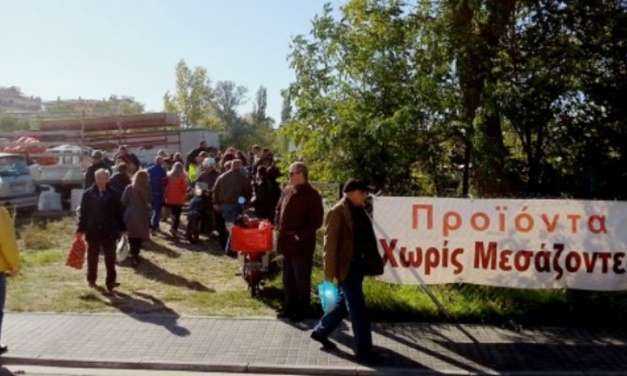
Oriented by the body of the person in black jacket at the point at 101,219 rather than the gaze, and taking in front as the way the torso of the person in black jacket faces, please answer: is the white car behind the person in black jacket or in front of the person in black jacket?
behind

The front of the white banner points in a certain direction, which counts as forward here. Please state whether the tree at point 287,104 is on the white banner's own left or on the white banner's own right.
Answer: on the white banner's own right

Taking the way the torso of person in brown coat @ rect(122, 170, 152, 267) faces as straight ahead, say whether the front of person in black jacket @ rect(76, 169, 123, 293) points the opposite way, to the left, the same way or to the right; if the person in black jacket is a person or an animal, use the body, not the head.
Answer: the opposite way

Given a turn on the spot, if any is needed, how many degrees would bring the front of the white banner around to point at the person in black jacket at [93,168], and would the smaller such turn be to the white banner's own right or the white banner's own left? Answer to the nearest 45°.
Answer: approximately 90° to the white banner's own right

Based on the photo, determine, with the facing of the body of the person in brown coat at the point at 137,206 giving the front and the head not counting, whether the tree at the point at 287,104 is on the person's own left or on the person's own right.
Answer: on the person's own right

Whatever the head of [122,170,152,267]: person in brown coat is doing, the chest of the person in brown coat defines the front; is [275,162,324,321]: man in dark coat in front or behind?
behind

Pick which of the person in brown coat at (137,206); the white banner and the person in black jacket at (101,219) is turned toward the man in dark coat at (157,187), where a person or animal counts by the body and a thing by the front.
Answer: the person in brown coat

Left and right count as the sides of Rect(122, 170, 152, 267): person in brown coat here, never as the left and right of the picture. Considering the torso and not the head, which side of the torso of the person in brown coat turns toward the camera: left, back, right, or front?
back

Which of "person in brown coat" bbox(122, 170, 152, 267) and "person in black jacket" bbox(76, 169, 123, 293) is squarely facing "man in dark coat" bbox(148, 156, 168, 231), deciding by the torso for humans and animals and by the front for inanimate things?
the person in brown coat
